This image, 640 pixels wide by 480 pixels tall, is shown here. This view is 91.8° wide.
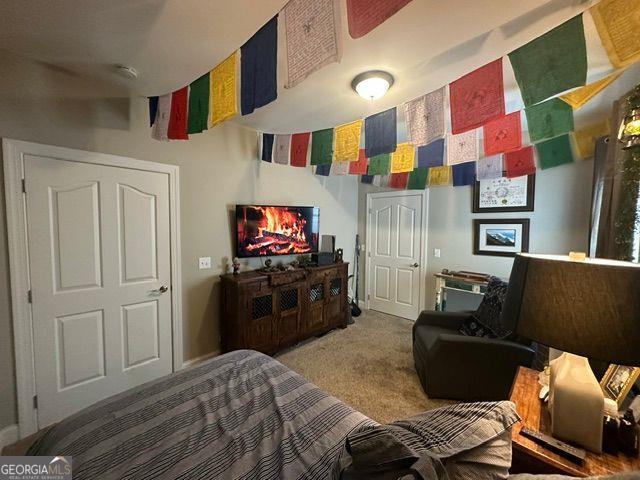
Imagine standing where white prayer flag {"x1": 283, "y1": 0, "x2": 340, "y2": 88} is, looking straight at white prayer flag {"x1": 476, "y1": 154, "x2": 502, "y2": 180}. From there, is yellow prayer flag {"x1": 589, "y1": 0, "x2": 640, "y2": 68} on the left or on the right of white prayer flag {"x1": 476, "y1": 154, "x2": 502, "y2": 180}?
right

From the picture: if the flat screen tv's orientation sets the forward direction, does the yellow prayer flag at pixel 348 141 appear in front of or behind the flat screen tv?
in front

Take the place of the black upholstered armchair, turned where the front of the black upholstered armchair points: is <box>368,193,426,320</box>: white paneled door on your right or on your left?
on your right

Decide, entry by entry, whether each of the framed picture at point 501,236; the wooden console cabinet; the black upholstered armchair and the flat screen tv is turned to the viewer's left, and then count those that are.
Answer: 1

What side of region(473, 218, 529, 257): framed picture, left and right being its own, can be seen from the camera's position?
front

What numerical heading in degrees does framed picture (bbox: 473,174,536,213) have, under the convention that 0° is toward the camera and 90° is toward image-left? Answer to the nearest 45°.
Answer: approximately 0°

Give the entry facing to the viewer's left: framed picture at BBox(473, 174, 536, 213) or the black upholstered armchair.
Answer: the black upholstered armchair

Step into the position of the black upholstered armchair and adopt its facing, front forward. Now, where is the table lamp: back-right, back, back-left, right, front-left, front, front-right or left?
left

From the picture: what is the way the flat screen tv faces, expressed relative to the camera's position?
facing the viewer and to the right of the viewer

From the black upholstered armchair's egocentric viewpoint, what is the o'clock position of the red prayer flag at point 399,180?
The red prayer flag is roughly at 2 o'clock from the black upholstered armchair.

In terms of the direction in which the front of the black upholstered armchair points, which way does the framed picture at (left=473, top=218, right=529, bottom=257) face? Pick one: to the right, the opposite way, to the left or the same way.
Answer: to the left

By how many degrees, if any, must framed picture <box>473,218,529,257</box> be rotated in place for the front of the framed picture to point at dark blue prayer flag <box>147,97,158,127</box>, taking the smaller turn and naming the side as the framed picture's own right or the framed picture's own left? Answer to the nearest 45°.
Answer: approximately 45° to the framed picture's own right

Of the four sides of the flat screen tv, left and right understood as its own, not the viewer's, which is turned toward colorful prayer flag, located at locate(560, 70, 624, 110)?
front

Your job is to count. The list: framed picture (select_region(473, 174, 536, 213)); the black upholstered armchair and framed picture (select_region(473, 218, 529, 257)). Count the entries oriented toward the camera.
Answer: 2

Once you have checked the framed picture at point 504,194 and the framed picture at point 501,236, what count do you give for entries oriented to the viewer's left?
0

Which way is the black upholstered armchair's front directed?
to the viewer's left

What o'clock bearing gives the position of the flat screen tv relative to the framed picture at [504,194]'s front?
The flat screen tv is roughly at 2 o'clock from the framed picture.
